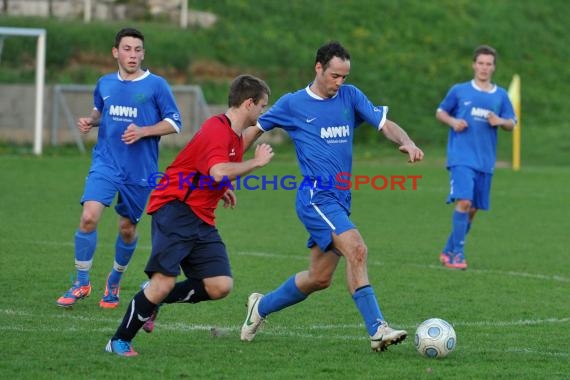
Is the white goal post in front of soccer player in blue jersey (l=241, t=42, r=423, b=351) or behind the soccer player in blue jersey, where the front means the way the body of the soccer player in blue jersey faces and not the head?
behind

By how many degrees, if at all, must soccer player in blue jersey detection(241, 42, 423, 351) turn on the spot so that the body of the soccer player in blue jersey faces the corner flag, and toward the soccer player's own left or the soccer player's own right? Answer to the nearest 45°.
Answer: approximately 135° to the soccer player's own left

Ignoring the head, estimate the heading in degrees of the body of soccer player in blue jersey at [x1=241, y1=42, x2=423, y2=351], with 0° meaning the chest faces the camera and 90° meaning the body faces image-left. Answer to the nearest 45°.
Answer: approximately 315°

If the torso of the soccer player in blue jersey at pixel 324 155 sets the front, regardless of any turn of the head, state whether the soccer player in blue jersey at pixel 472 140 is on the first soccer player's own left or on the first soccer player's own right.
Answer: on the first soccer player's own left
